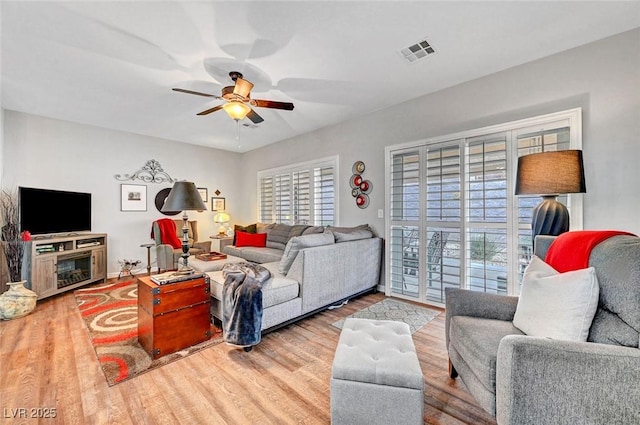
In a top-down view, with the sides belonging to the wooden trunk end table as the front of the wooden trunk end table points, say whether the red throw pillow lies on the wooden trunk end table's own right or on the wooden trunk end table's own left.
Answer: on the wooden trunk end table's own left

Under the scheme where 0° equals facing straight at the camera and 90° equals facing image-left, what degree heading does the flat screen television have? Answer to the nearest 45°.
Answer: approximately 315°

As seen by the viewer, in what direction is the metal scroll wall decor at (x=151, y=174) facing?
toward the camera

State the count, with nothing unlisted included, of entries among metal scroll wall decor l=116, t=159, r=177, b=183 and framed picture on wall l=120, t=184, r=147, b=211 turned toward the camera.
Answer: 2

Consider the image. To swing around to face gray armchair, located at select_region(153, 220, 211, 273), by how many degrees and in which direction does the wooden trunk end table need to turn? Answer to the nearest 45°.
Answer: approximately 135° to its left

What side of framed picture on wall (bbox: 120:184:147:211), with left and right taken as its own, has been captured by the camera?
front

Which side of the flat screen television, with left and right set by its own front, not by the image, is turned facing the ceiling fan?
front

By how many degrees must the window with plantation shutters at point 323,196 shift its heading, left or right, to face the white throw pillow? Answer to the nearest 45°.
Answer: approximately 45° to its left

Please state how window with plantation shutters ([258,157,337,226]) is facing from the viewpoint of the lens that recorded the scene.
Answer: facing the viewer and to the left of the viewer

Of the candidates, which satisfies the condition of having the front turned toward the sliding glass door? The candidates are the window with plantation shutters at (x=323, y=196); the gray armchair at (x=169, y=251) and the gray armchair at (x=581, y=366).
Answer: the gray armchair at (x=169, y=251)

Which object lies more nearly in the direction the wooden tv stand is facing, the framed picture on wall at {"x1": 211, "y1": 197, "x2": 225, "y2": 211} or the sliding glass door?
the sliding glass door

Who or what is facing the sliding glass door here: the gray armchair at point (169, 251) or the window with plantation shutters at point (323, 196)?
the gray armchair

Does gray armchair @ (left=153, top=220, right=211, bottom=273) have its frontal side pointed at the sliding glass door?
yes

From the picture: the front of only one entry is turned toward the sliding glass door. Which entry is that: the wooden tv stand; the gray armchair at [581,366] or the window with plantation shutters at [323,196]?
the wooden tv stand

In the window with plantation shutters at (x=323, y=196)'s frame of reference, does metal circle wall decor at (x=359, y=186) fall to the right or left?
on its left

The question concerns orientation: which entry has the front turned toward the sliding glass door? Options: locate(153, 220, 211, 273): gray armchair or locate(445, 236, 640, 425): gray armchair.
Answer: locate(153, 220, 211, 273): gray armchair

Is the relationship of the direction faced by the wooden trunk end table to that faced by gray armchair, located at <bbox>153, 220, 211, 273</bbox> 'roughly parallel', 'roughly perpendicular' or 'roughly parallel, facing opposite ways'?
roughly parallel

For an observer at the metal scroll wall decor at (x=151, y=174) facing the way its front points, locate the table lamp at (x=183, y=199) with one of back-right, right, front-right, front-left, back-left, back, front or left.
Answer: front

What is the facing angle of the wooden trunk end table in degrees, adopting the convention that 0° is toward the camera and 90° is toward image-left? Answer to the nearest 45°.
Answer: approximately 315°
